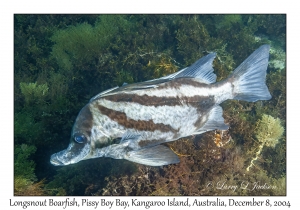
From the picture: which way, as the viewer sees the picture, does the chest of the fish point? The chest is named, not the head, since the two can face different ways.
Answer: to the viewer's left

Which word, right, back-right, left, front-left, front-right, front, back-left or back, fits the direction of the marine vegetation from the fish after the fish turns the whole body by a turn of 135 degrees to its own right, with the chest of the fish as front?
front
